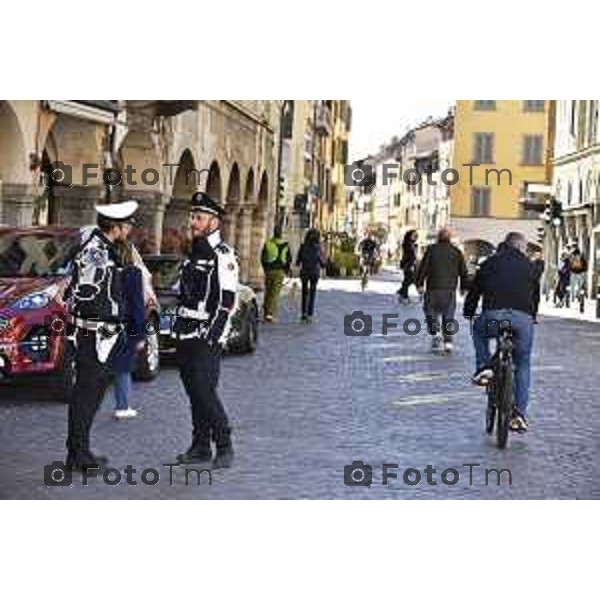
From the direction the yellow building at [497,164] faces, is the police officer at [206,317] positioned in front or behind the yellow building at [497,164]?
in front

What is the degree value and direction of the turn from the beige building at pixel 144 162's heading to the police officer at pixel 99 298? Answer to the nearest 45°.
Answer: approximately 45° to its right

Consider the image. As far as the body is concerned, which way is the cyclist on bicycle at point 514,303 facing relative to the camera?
away from the camera

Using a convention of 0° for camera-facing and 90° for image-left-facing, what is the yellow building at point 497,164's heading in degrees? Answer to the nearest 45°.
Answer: approximately 0°

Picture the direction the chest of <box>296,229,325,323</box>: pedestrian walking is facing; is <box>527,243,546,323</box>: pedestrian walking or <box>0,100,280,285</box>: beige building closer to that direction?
the beige building

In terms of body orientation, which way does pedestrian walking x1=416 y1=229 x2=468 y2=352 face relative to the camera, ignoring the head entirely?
away from the camera

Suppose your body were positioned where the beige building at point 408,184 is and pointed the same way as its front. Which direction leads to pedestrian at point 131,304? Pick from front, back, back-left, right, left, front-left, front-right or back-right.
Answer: front

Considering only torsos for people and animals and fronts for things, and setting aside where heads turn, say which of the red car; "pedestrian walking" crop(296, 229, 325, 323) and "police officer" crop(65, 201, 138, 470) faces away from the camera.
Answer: the pedestrian walking

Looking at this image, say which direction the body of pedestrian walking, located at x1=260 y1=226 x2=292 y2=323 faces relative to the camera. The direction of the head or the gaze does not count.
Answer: away from the camera

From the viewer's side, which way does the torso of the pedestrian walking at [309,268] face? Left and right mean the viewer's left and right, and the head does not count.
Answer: facing away from the viewer

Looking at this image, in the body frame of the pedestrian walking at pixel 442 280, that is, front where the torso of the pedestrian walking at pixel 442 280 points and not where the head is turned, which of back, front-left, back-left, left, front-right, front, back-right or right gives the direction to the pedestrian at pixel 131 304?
back-left

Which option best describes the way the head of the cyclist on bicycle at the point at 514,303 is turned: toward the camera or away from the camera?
away from the camera
